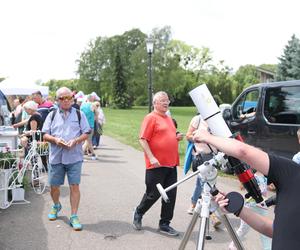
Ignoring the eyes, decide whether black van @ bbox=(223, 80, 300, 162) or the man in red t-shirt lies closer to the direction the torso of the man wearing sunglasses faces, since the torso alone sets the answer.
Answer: the man in red t-shirt

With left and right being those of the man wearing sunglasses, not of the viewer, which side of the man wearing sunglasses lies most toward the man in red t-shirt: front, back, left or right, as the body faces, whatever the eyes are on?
left

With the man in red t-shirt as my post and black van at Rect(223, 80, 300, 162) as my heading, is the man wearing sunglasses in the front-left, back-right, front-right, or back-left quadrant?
back-left

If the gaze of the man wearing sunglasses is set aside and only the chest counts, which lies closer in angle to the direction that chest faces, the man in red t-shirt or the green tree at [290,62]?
the man in red t-shirt

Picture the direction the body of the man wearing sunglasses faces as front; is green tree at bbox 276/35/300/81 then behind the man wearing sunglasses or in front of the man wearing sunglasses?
behind

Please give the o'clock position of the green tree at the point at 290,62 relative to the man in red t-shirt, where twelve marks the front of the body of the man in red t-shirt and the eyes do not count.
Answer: The green tree is roughly at 8 o'clock from the man in red t-shirt.

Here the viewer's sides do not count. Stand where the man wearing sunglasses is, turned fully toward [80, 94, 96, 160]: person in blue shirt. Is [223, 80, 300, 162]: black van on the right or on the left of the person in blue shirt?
right

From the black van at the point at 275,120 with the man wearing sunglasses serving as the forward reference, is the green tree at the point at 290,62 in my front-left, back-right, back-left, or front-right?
back-right

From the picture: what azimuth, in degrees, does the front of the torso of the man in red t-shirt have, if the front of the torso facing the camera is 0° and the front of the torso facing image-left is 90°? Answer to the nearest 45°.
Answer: approximately 315°

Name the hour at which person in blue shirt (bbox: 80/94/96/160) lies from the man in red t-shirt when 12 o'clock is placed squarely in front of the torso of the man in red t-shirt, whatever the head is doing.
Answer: The person in blue shirt is roughly at 7 o'clock from the man in red t-shirt.

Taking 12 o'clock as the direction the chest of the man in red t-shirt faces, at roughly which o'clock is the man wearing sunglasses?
The man wearing sunglasses is roughly at 5 o'clock from the man in red t-shirt.

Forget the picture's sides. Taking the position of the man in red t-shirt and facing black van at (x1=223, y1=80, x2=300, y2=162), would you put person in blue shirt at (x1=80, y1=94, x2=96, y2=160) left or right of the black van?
left
